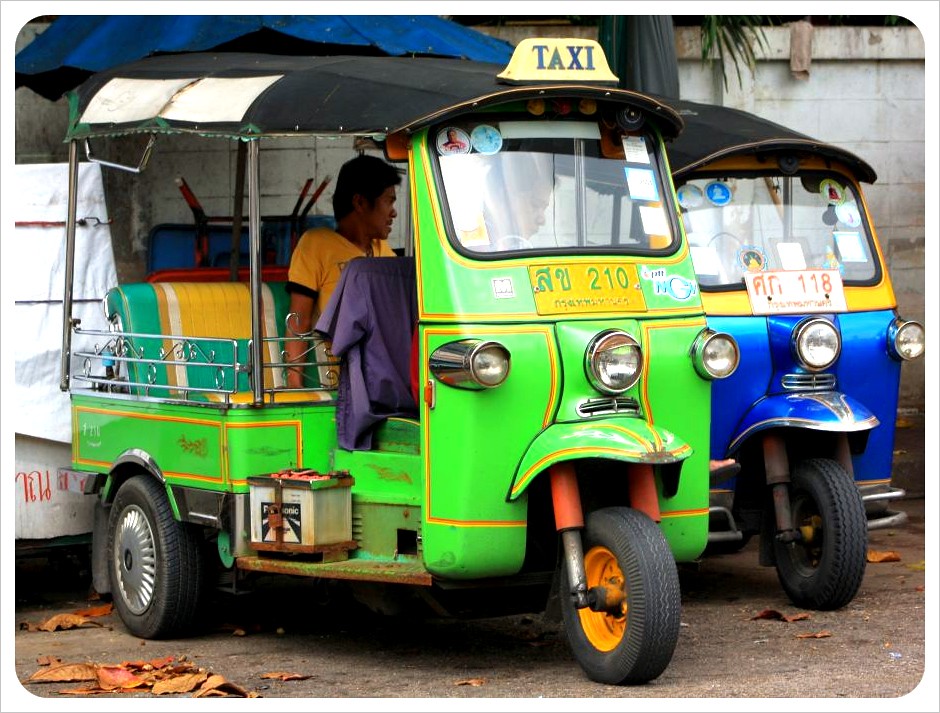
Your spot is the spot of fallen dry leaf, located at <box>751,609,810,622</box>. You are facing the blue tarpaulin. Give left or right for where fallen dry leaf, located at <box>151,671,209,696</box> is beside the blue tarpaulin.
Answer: left

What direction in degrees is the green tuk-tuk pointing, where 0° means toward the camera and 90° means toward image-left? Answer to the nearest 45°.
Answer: approximately 315°

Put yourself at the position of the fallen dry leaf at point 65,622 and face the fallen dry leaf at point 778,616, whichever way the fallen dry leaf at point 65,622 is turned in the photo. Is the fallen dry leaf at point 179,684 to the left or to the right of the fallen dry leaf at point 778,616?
right

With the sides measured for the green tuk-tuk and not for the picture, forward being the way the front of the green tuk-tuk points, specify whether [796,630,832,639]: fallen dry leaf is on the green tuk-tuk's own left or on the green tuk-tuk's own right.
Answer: on the green tuk-tuk's own left

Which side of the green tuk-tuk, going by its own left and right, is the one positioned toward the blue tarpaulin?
back

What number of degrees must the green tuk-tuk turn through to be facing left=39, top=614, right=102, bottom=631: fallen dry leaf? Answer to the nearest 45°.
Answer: approximately 180°
